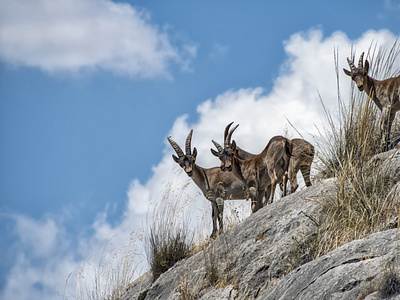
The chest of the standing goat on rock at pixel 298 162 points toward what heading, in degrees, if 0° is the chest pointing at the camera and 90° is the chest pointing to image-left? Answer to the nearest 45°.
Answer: approximately 90°

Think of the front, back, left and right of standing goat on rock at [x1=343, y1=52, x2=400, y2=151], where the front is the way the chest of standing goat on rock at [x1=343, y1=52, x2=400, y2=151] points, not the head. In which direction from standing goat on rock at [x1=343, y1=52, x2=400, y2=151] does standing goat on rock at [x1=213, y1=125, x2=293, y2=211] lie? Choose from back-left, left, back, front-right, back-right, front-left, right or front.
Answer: front

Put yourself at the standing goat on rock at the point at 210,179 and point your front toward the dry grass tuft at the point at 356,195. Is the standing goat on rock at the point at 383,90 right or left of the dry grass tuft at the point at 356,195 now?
left

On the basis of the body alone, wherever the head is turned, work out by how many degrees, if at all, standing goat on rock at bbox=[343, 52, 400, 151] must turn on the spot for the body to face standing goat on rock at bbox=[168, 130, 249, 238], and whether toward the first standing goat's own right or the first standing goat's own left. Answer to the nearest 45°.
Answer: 0° — it already faces it

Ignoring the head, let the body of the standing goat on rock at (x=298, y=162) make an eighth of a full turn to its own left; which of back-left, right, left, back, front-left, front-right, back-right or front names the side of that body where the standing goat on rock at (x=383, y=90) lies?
back-left

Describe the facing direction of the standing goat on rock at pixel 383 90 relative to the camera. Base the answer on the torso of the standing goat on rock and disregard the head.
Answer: to the viewer's left

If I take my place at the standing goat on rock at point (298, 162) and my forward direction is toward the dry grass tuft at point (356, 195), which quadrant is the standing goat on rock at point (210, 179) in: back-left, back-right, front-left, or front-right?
back-right

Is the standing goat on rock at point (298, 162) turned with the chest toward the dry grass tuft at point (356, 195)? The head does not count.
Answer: no
